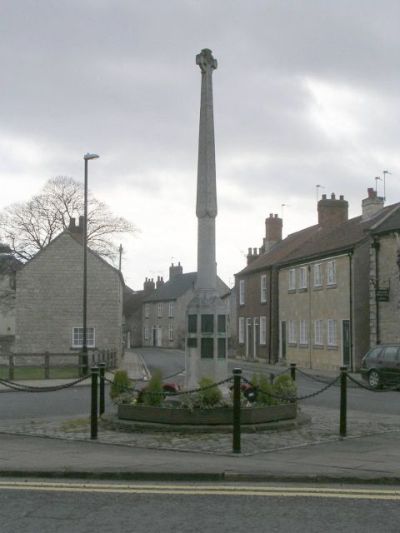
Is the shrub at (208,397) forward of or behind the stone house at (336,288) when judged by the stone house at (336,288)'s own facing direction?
forward

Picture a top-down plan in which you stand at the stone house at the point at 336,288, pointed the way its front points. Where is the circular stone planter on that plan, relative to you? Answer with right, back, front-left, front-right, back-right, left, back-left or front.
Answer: front-left

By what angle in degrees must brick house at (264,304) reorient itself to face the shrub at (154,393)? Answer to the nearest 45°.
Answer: approximately 45° to its left

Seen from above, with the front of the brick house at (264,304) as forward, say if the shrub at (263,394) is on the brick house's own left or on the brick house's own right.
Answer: on the brick house's own left

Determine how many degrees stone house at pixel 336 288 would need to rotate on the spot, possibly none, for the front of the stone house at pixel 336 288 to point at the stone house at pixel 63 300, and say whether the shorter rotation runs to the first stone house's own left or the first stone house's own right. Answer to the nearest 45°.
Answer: approximately 45° to the first stone house's own right

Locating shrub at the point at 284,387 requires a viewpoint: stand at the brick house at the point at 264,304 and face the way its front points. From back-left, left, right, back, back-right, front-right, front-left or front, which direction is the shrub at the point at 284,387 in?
front-left

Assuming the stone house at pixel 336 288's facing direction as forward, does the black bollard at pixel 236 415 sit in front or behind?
in front

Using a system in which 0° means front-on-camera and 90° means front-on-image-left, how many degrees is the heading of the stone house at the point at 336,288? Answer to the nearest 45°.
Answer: approximately 45°

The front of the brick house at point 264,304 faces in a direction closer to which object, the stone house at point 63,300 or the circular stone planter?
the stone house
